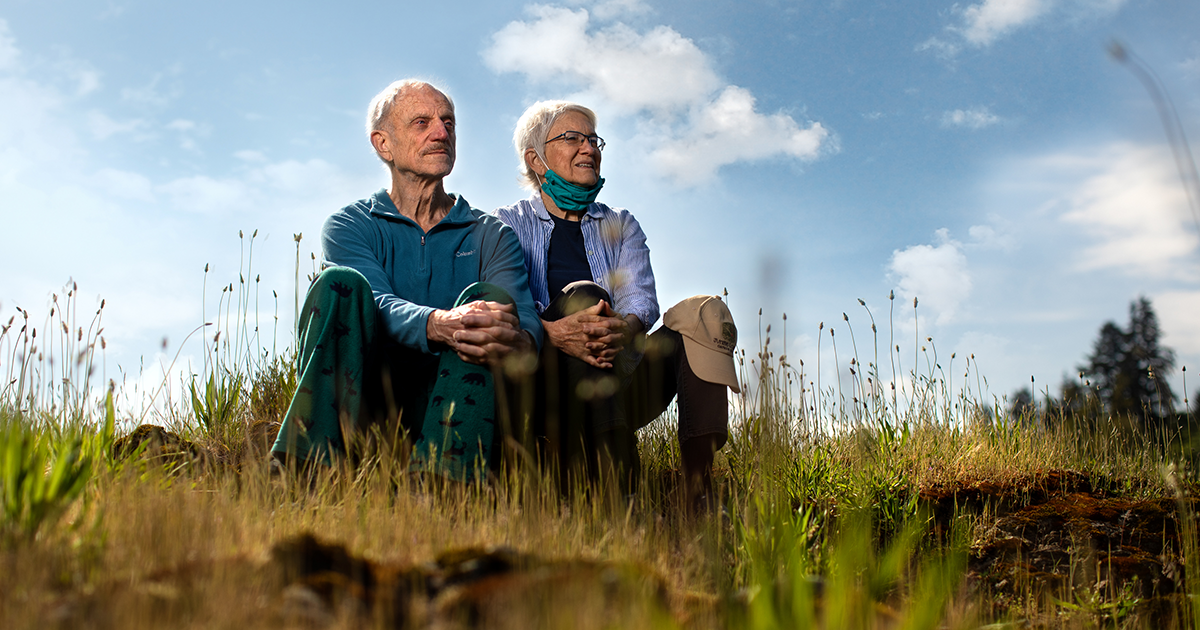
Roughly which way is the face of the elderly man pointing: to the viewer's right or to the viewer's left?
to the viewer's right

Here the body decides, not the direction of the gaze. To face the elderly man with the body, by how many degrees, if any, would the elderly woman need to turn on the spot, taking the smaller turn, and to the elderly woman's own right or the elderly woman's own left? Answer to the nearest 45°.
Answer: approximately 90° to the elderly woman's own right

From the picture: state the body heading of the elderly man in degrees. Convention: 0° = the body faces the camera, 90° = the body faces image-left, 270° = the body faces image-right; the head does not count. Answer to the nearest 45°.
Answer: approximately 0°

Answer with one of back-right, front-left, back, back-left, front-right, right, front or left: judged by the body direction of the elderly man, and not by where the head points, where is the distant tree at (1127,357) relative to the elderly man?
back-left

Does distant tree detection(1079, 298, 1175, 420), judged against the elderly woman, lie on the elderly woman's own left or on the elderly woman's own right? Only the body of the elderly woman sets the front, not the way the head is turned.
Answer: on the elderly woman's own left

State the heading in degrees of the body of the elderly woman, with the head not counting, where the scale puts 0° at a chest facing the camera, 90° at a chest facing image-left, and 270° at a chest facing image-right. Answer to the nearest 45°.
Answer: approximately 315°

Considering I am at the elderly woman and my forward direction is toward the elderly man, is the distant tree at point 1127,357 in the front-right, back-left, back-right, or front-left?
back-right
